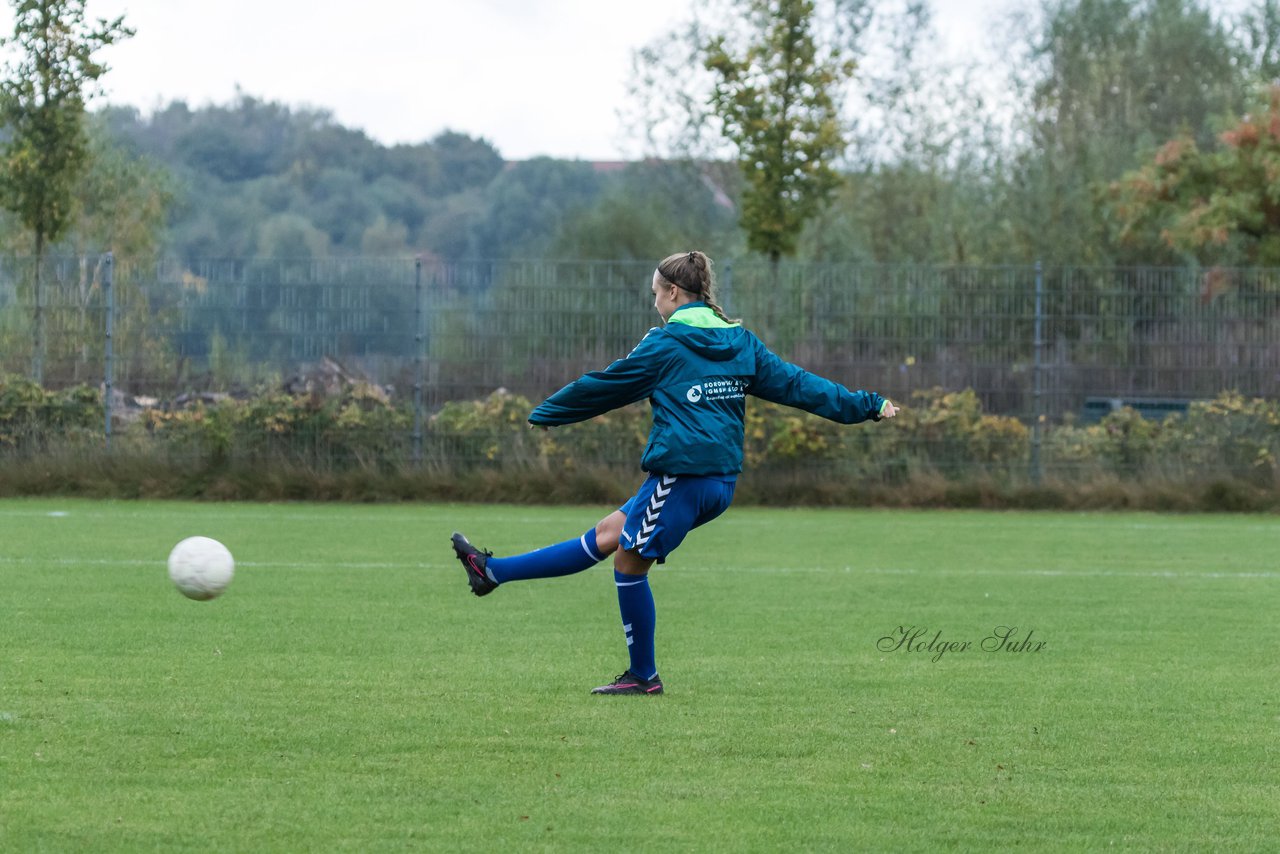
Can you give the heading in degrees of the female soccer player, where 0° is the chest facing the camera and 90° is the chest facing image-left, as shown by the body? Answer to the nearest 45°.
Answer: approximately 135°

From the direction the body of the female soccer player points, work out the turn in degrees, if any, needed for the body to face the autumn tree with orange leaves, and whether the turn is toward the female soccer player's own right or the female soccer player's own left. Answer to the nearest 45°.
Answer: approximately 45° to the female soccer player's own right

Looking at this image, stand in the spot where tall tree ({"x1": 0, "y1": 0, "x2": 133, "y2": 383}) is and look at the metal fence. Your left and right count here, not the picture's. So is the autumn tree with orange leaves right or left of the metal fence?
left

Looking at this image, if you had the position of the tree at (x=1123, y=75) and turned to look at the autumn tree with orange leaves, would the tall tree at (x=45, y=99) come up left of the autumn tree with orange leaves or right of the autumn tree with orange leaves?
right

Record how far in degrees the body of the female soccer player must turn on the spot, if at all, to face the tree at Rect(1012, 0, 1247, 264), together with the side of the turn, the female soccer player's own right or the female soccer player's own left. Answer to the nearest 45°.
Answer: approximately 45° to the female soccer player's own right

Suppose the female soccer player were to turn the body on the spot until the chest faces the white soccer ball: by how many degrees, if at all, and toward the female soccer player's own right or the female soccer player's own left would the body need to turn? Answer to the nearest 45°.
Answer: approximately 45° to the female soccer player's own left

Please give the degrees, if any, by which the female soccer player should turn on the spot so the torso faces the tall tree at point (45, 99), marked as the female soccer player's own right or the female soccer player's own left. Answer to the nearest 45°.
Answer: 0° — they already face it
